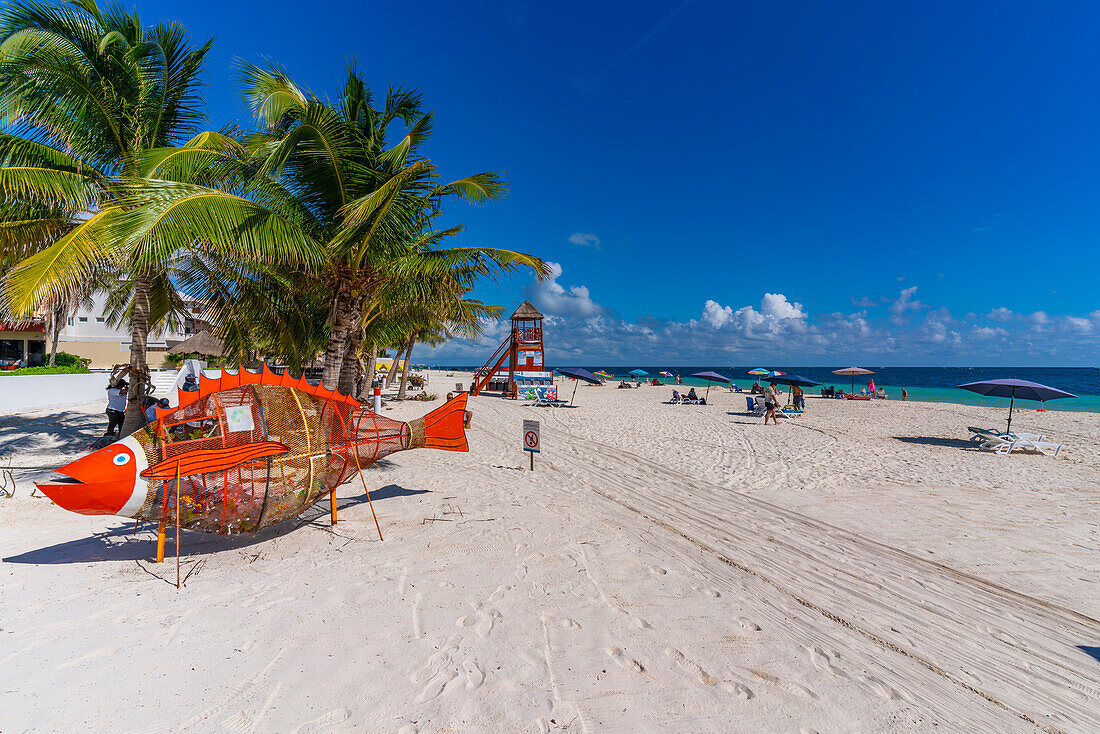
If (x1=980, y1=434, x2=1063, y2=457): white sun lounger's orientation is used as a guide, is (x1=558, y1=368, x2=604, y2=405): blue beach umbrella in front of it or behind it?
behind

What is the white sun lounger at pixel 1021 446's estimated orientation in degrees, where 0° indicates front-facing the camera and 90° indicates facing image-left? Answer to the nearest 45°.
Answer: approximately 270°

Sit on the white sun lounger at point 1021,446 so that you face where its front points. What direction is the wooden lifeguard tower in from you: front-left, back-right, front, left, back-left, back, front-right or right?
back

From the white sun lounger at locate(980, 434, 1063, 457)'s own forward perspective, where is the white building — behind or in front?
behind

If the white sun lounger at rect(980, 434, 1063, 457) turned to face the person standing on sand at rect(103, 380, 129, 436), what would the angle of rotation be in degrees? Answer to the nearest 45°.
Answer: approximately 135° to its right

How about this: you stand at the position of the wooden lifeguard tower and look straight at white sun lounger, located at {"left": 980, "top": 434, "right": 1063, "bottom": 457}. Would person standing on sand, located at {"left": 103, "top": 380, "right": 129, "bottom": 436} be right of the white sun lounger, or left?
right

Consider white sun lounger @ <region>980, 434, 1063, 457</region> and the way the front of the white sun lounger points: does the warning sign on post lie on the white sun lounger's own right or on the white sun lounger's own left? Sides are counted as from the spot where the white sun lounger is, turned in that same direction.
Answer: on the white sun lounger's own right

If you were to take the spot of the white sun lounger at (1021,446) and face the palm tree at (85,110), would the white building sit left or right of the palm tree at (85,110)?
right

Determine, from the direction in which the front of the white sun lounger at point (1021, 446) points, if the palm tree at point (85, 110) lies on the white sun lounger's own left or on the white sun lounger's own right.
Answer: on the white sun lounger's own right
